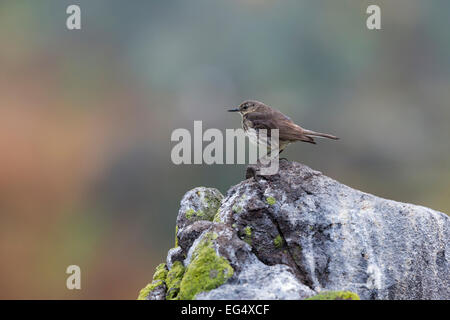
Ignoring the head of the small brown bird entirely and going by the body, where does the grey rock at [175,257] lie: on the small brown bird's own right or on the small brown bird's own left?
on the small brown bird's own left

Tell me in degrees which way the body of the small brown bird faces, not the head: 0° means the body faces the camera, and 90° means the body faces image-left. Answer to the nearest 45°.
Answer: approximately 90°

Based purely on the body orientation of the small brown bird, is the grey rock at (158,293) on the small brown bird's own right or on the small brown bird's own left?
on the small brown bird's own left
